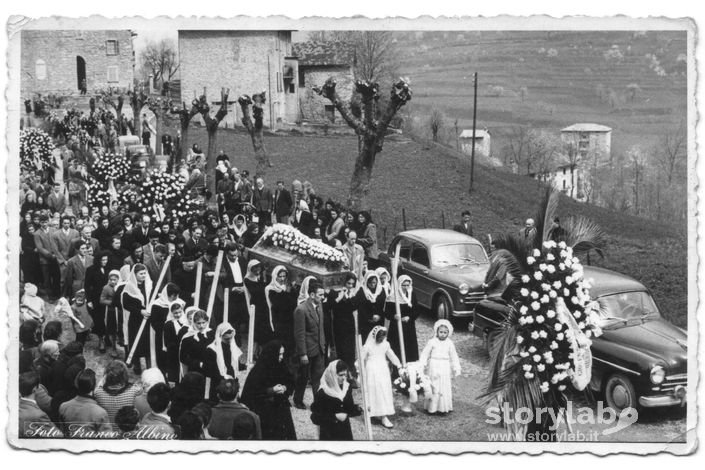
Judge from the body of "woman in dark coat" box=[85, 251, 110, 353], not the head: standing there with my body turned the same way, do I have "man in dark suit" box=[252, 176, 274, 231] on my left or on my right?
on my left

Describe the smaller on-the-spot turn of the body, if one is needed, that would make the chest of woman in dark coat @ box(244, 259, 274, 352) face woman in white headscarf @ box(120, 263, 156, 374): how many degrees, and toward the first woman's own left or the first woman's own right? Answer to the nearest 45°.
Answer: approximately 135° to the first woman's own right

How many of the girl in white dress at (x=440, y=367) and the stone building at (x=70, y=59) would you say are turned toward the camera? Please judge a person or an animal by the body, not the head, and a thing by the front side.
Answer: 2

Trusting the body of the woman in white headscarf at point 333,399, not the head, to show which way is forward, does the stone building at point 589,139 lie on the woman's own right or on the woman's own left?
on the woman's own left

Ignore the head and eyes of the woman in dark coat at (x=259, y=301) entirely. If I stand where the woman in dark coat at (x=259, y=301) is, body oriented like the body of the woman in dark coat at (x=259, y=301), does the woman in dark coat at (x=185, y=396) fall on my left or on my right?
on my right

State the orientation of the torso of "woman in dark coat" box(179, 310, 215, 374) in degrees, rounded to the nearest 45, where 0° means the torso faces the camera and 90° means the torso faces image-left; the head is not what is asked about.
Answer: approximately 315°

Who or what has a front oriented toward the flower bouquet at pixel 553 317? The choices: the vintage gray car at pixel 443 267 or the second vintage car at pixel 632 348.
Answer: the vintage gray car

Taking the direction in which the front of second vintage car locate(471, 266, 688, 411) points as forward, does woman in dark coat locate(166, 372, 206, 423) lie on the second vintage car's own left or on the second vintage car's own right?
on the second vintage car's own right
